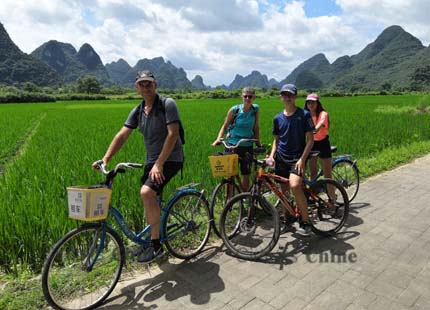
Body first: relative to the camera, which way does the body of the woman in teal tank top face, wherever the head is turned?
toward the camera

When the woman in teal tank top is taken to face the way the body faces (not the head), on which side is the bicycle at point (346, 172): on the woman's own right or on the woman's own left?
on the woman's own left

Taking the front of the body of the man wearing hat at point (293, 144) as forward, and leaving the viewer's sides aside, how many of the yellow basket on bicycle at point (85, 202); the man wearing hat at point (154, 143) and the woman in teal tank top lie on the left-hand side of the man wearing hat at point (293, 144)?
0

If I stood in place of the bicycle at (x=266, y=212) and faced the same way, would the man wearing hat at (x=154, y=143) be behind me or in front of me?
in front

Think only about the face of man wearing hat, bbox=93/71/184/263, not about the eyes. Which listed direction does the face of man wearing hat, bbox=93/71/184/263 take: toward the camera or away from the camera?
toward the camera

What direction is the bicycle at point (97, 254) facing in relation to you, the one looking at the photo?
facing the viewer and to the left of the viewer

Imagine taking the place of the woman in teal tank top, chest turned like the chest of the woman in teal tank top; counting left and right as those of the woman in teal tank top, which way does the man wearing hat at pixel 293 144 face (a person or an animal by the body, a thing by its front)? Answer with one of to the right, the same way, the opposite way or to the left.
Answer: the same way

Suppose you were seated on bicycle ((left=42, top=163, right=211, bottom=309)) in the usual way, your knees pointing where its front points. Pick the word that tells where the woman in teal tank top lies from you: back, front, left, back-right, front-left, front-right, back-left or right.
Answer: back

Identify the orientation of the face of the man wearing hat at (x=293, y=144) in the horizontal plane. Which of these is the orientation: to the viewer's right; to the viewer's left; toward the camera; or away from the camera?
toward the camera

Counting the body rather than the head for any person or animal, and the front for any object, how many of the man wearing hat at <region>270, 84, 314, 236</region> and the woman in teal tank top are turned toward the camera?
2

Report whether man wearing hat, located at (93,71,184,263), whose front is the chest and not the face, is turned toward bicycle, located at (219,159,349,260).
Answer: no

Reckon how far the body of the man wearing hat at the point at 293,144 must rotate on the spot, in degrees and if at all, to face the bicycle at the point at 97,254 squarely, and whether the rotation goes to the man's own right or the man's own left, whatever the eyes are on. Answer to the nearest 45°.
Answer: approximately 45° to the man's own right

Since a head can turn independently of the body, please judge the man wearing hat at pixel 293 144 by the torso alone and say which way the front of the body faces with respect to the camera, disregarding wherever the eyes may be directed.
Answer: toward the camera

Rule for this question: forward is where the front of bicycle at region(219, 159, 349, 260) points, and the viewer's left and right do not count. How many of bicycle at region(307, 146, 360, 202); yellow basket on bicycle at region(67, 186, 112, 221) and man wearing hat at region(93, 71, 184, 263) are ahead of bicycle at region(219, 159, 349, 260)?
2

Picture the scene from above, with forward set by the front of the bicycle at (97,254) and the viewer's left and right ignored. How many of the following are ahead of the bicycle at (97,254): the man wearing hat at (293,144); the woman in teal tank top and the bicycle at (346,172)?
0

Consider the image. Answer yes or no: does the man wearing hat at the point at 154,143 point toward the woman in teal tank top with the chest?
no

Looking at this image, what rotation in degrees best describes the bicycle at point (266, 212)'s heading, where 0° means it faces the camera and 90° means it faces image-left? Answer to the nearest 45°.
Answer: approximately 45°

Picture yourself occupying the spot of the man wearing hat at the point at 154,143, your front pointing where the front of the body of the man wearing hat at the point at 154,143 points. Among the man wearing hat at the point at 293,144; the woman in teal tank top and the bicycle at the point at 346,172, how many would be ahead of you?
0

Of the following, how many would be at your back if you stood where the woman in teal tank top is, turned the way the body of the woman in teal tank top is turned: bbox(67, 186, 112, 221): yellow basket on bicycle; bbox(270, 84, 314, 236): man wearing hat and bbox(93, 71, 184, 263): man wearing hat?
0
